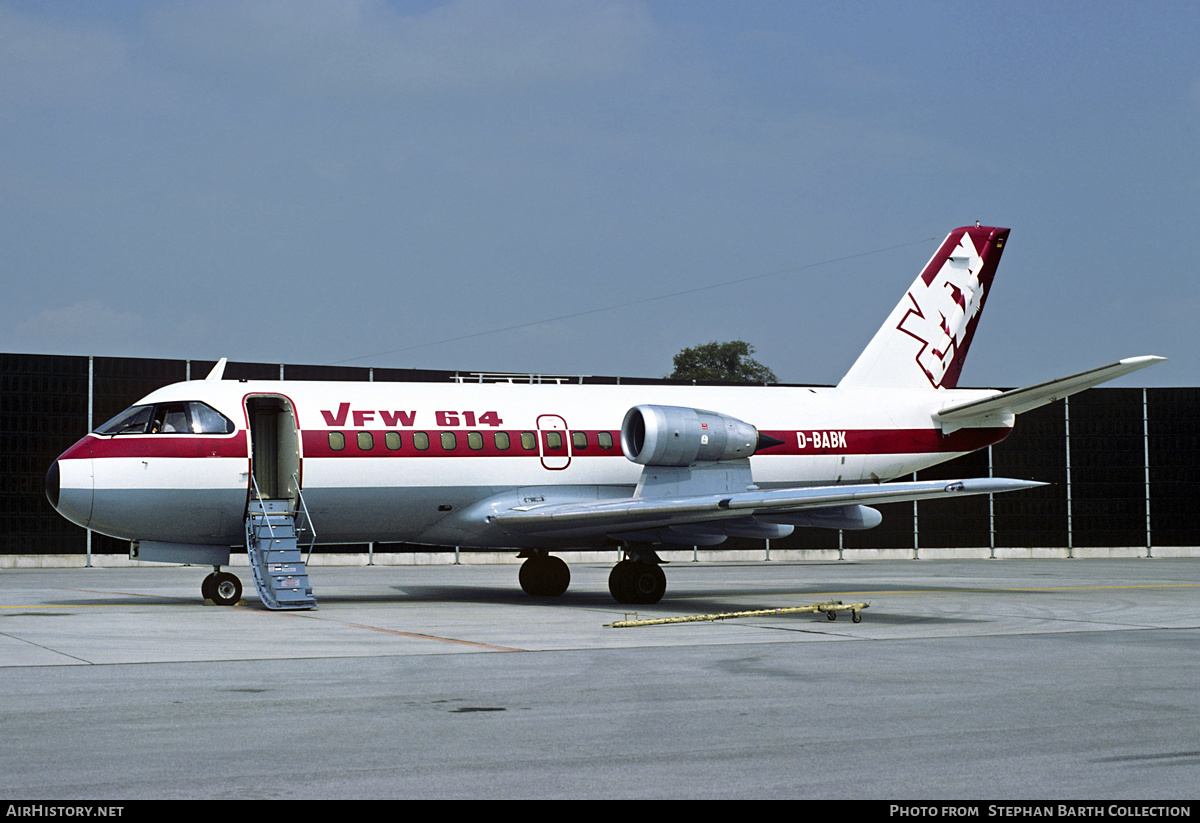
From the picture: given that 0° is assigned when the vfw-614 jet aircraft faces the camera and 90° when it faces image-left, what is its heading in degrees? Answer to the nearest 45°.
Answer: approximately 45°

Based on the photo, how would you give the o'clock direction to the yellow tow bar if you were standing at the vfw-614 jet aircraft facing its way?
The yellow tow bar is roughly at 9 o'clock from the vfw-614 jet aircraft.
